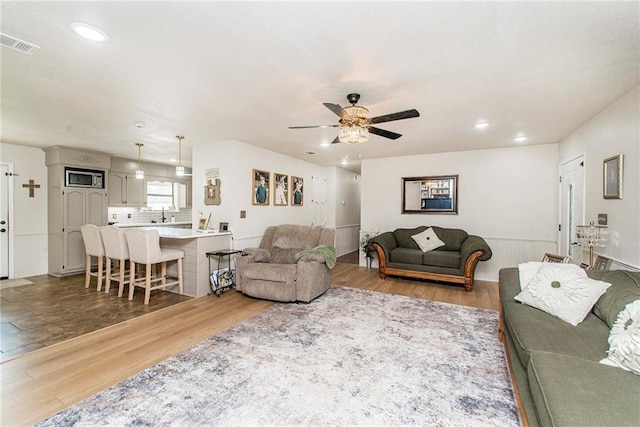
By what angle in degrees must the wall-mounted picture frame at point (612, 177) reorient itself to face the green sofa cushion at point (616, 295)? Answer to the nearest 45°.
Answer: approximately 45° to its left

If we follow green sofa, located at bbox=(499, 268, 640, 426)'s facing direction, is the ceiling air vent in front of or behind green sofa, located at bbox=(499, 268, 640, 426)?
in front

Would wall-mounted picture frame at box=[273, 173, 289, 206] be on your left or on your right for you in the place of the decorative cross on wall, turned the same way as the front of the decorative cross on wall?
on your left

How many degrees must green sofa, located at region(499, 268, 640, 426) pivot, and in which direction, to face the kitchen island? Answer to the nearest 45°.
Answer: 0° — it already faces it

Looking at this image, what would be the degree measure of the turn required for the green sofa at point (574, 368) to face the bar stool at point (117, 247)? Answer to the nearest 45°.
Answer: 0° — it already faces it

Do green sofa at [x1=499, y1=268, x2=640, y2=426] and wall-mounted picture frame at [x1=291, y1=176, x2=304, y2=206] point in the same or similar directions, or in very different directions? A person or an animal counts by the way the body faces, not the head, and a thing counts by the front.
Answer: very different directions

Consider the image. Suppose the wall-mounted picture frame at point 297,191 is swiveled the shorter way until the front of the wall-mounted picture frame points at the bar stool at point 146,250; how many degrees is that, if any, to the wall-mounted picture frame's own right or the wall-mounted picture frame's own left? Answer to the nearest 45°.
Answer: approximately 90° to the wall-mounted picture frame's own right

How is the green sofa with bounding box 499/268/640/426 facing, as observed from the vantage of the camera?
facing to the left of the viewer

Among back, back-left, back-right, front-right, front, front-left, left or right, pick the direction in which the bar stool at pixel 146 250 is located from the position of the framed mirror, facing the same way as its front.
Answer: front-right

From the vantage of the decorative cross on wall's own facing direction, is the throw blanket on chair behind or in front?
in front
